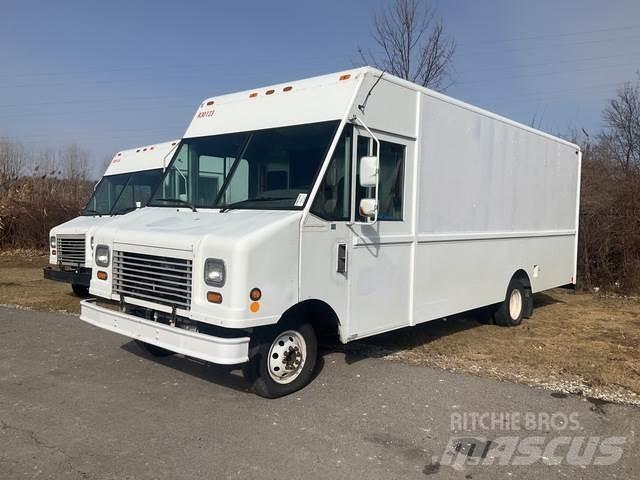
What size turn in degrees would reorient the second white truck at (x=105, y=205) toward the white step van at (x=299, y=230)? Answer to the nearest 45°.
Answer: approximately 45° to its left

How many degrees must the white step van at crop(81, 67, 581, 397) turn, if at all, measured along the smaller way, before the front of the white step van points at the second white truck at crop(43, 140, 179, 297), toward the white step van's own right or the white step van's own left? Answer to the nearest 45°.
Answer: approximately 90° to the white step van's own right

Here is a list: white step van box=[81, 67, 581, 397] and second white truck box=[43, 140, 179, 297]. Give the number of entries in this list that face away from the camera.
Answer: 0

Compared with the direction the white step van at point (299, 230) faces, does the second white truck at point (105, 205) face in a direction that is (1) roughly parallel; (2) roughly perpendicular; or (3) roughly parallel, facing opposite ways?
roughly parallel

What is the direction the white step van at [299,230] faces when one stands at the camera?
facing the viewer and to the left of the viewer
